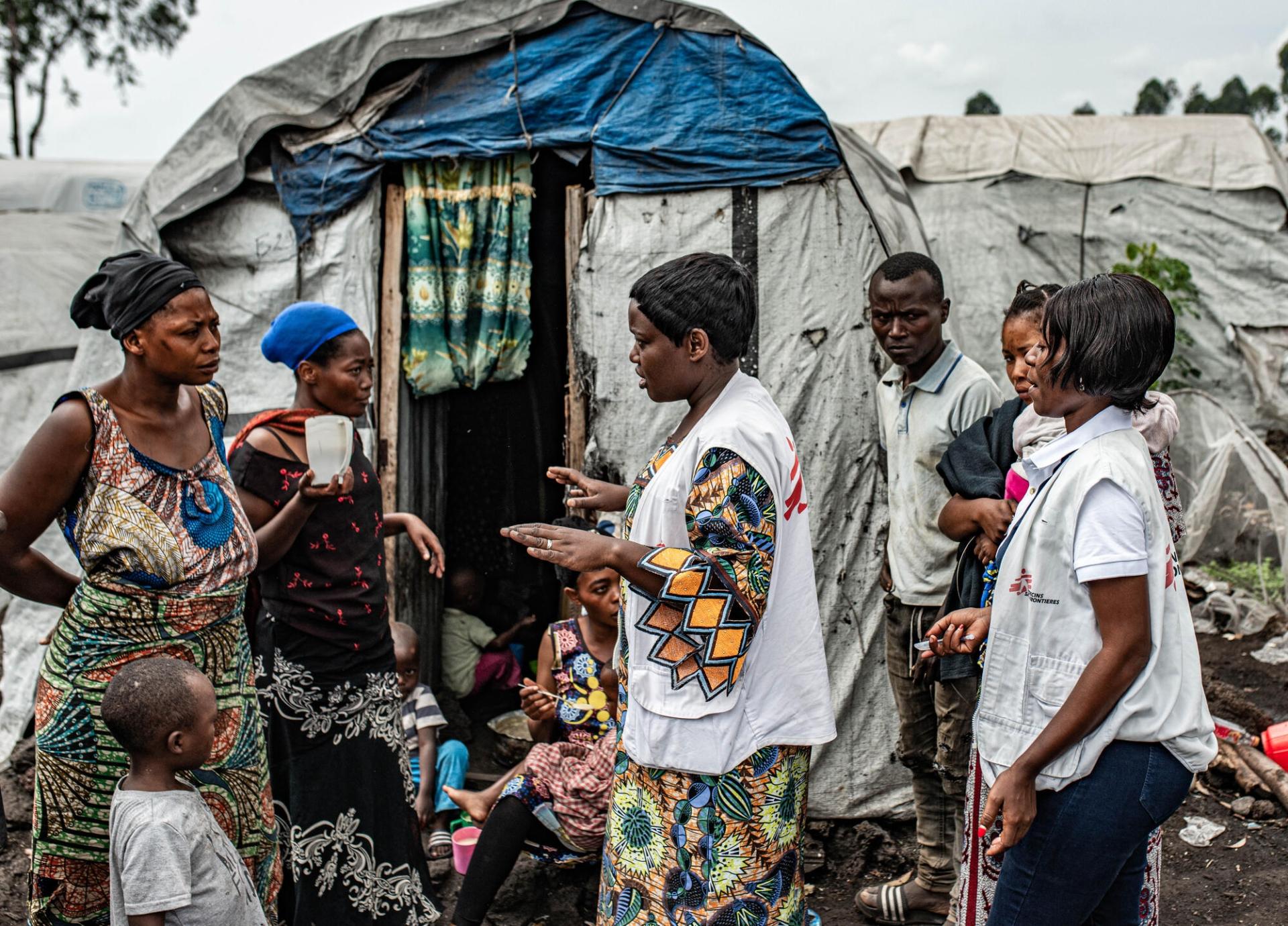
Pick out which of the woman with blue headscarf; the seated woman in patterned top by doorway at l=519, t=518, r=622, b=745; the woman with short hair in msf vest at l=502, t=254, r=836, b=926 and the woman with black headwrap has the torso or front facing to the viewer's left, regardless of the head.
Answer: the woman with short hair in msf vest

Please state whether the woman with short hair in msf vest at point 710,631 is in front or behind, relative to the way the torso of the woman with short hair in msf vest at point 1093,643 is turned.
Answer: in front

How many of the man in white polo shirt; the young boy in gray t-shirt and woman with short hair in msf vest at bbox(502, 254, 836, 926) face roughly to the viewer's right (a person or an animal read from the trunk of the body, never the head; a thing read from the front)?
1

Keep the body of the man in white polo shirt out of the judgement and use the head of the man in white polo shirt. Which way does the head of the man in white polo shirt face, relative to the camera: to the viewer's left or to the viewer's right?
to the viewer's left

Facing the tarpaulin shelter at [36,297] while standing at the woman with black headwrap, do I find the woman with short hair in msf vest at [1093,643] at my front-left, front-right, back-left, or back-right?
back-right

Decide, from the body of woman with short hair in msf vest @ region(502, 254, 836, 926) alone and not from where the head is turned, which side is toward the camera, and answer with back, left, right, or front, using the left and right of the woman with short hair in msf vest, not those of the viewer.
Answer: left

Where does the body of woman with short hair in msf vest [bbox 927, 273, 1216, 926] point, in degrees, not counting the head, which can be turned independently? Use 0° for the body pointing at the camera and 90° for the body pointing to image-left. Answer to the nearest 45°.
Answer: approximately 90°

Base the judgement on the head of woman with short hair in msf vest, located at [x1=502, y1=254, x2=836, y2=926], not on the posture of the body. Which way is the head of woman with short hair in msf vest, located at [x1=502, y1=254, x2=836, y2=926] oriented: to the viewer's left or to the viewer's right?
to the viewer's left

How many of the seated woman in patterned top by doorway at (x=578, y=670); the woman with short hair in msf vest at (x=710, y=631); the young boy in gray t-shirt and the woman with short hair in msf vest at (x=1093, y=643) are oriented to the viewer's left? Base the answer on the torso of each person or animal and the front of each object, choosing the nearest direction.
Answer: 2

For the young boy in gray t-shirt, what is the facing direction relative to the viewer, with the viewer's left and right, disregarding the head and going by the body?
facing to the right of the viewer

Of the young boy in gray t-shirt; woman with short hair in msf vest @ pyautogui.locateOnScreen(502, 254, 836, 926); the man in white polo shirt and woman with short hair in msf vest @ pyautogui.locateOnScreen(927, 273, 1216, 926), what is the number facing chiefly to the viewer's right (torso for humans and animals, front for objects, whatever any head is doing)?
1
